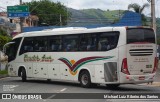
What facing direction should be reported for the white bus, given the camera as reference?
facing away from the viewer and to the left of the viewer
